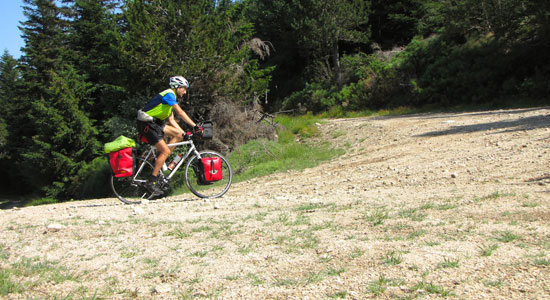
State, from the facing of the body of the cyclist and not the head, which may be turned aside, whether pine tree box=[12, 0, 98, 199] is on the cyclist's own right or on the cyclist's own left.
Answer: on the cyclist's own left

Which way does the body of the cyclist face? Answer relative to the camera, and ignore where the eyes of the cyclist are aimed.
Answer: to the viewer's right
